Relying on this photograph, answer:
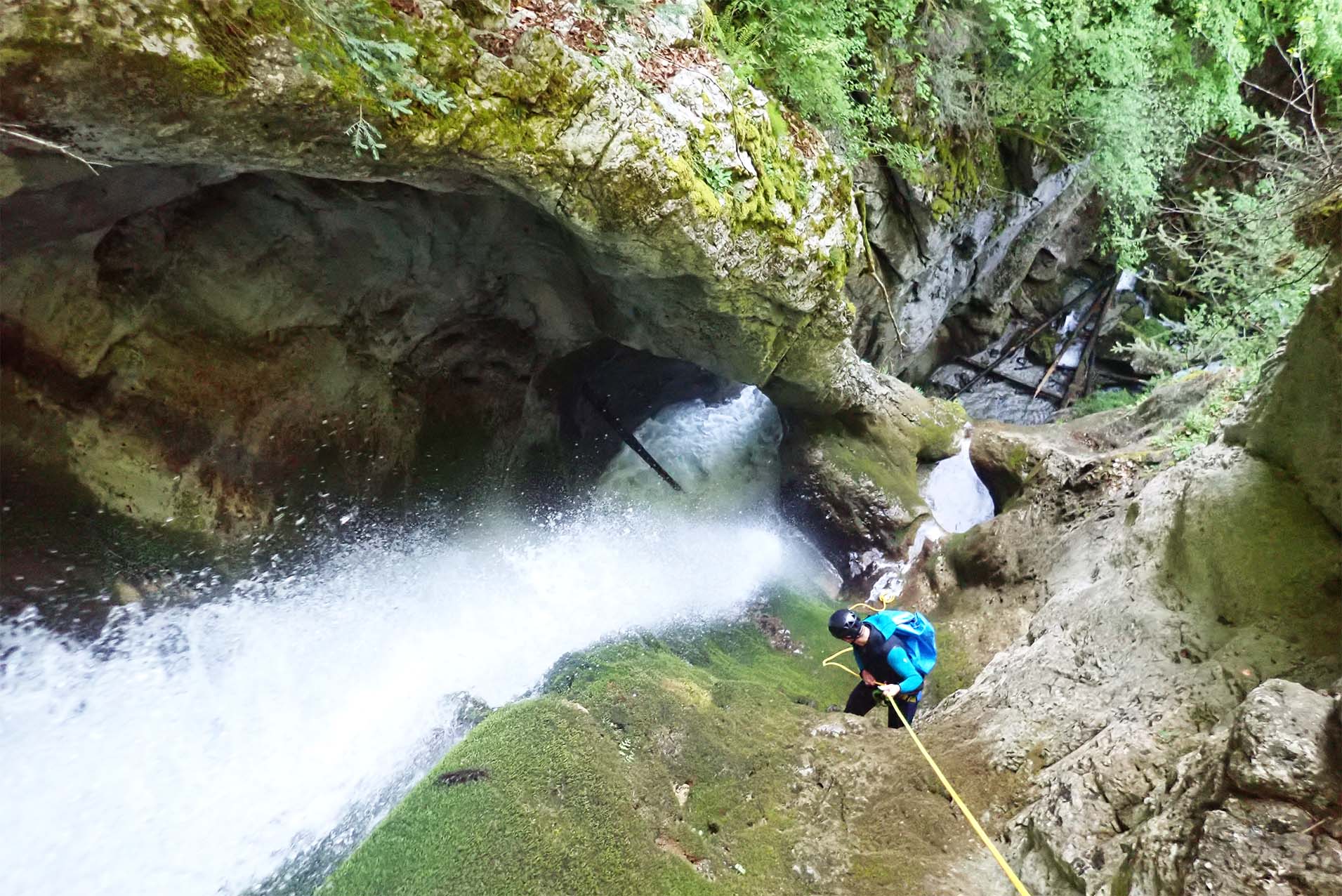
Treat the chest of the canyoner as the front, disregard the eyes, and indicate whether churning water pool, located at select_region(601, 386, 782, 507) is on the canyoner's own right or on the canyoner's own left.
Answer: on the canyoner's own right

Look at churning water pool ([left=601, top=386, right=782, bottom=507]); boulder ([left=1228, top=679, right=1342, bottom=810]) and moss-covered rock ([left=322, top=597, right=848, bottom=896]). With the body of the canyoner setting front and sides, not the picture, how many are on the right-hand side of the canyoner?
1

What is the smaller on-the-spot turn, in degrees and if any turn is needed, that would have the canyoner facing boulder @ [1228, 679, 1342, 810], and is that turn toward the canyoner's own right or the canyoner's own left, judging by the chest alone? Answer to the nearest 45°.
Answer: approximately 90° to the canyoner's own left
